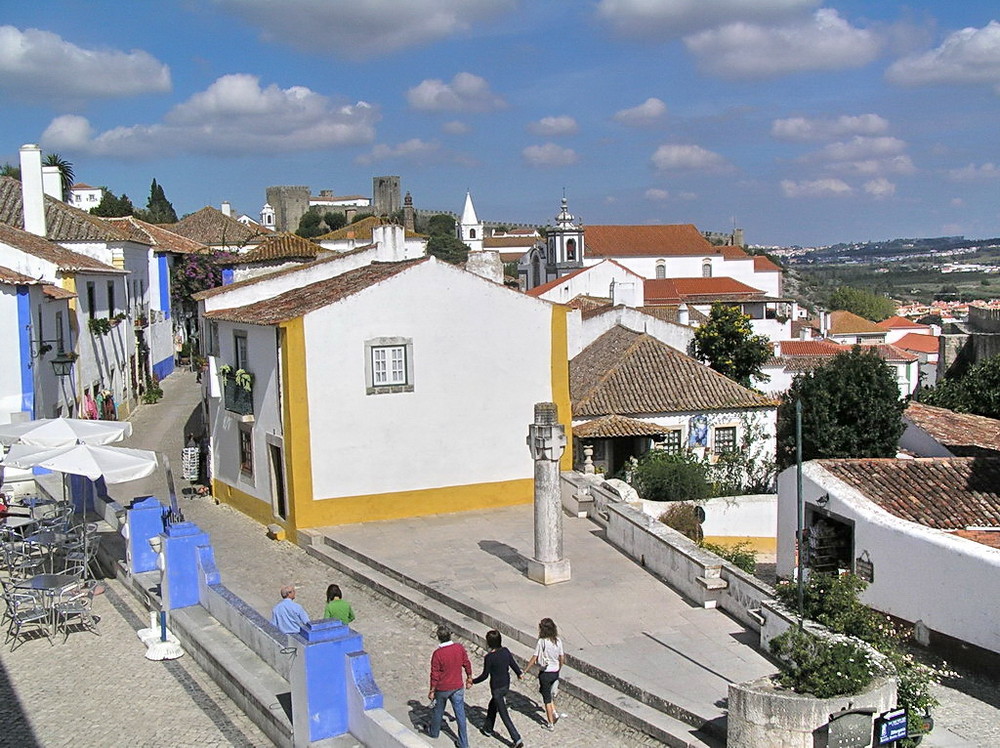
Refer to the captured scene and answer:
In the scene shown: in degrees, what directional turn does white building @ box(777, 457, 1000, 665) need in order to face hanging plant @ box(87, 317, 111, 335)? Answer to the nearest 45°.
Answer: approximately 45° to its right

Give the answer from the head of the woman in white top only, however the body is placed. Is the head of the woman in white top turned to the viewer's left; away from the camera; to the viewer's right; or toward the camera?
away from the camera

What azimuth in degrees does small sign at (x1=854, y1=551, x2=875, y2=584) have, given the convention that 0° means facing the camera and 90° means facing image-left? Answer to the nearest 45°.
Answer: approximately 45°

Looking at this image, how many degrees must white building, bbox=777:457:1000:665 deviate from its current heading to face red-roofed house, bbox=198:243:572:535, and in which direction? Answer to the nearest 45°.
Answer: approximately 45° to its right

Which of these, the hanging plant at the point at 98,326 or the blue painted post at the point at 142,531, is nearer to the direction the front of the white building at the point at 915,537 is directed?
the blue painted post

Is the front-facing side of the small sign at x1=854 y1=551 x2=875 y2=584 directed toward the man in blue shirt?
yes

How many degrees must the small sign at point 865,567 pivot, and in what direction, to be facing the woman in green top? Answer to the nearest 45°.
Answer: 0° — it already faces them

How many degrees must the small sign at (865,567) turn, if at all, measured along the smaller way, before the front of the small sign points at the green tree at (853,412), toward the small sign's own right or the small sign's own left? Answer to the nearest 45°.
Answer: approximately 135° to the small sign's own right

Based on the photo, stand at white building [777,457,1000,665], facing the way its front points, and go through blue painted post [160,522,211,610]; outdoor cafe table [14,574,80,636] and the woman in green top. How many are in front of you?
3

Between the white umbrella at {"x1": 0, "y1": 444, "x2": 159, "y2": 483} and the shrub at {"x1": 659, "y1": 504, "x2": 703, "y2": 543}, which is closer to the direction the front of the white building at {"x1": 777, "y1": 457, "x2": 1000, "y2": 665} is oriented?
the white umbrella
